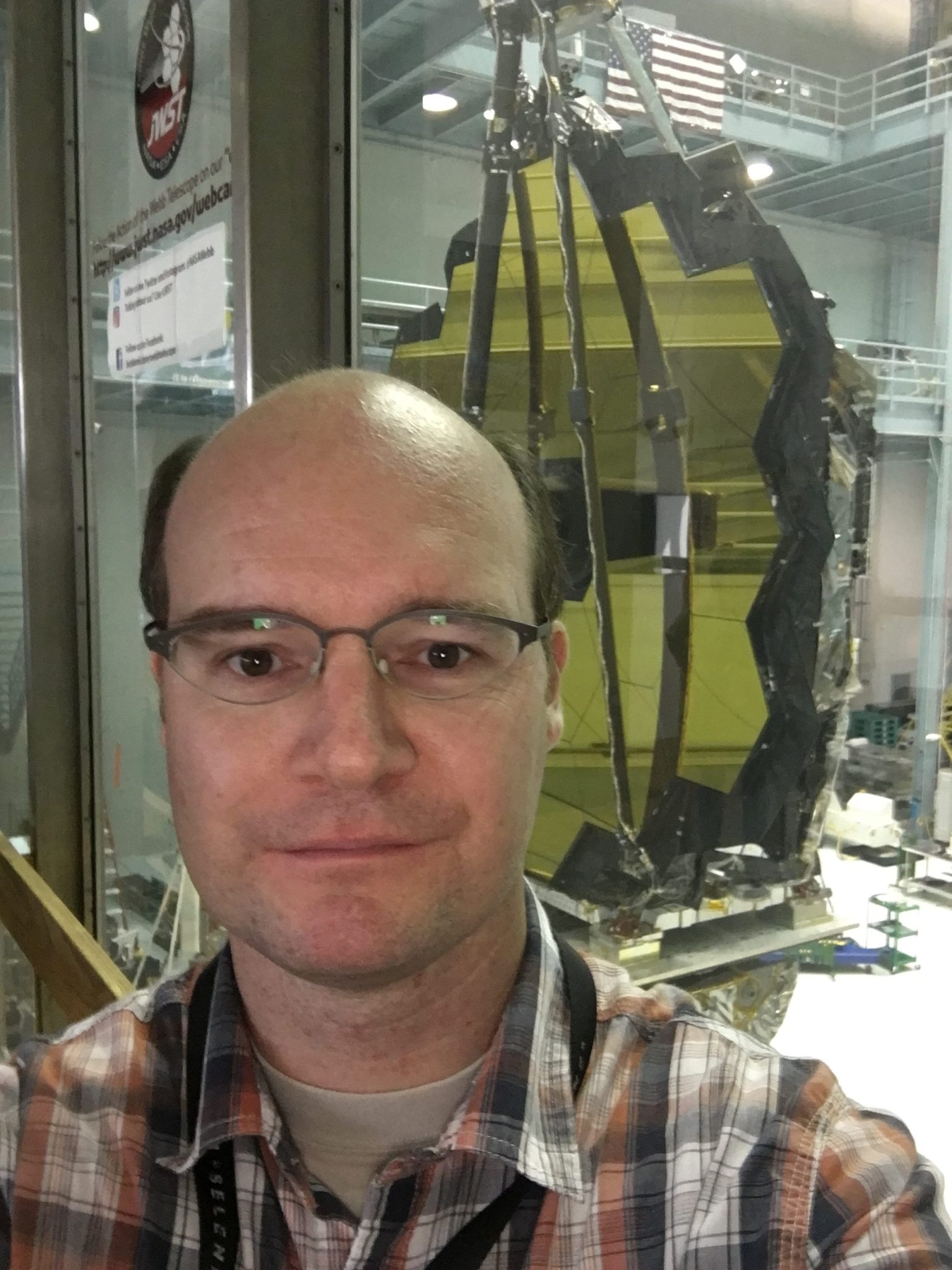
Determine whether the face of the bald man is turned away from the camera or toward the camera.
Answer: toward the camera

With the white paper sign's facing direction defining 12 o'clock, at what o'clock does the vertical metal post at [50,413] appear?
The vertical metal post is roughly at 4 o'clock from the white paper sign.

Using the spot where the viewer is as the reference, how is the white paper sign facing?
facing the viewer and to the left of the viewer

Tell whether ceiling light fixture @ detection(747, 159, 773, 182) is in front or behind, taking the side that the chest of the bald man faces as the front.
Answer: behind

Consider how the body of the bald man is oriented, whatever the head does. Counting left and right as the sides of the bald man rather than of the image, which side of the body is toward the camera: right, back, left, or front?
front

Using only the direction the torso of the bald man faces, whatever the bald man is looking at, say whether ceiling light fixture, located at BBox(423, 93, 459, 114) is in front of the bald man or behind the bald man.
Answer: behind

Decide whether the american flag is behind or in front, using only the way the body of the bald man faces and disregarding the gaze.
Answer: behind

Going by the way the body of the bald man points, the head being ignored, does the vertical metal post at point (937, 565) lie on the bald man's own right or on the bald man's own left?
on the bald man's own left

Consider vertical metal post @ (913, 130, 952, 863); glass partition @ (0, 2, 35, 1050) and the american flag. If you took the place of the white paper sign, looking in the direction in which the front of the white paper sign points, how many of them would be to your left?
2

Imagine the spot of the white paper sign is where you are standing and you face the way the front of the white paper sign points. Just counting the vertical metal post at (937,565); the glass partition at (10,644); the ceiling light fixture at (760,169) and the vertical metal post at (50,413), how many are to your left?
2

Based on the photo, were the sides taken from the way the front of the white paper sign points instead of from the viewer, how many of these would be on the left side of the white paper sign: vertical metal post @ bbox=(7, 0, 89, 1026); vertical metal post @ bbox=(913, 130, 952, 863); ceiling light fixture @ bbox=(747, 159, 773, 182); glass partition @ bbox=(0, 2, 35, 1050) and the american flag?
3

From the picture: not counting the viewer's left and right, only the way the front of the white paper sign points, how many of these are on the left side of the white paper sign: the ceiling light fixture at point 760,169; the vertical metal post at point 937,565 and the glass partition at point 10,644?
2

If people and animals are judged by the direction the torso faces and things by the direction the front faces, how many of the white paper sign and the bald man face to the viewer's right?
0
